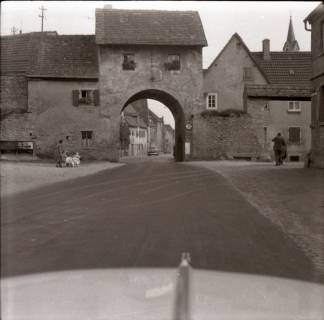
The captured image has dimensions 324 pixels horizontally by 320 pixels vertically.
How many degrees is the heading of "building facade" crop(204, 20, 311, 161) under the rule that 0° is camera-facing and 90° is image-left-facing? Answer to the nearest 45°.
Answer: approximately 0°

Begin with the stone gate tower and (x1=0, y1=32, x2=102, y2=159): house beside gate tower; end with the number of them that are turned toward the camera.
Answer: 2

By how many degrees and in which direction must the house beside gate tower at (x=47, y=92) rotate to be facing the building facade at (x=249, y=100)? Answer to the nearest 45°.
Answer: approximately 135° to its left

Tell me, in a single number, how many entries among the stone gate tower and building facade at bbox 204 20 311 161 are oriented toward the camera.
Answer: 2

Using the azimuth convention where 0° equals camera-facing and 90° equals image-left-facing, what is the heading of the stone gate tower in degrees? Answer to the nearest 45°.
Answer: approximately 0°
